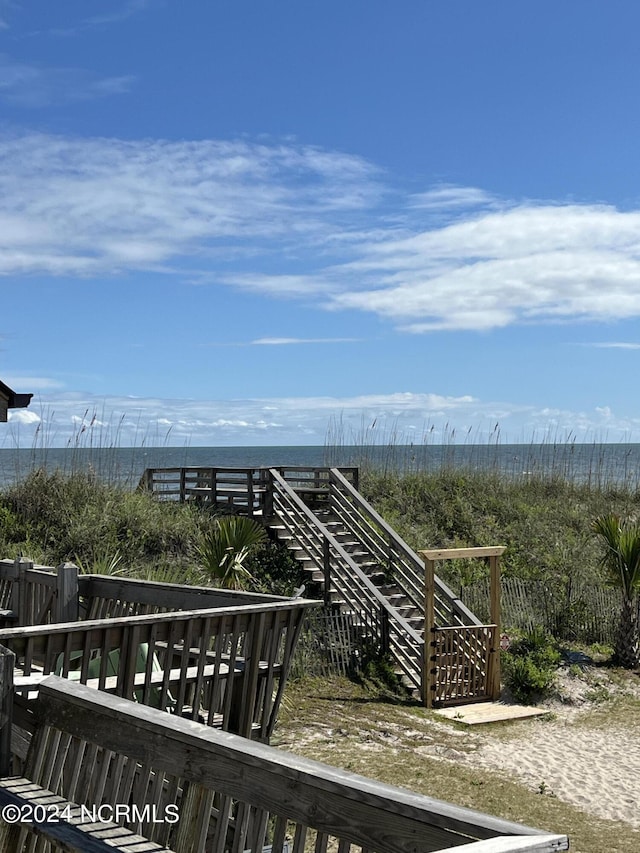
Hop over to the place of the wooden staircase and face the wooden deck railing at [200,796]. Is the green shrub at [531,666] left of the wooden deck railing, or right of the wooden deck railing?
left

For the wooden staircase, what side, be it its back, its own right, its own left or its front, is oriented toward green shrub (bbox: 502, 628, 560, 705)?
front

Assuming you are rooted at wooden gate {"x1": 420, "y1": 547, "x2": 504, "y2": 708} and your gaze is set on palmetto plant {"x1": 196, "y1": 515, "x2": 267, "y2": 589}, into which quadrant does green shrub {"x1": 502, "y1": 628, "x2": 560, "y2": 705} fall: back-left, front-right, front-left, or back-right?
back-right

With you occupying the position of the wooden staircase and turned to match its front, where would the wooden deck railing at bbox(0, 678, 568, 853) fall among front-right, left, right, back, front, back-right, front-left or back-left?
front-right

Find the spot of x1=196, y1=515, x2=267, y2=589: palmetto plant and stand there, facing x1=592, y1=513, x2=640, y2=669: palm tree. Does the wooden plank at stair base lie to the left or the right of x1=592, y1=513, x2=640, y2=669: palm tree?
right

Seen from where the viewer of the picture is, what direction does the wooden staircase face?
facing the viewer and to the right of the viewer

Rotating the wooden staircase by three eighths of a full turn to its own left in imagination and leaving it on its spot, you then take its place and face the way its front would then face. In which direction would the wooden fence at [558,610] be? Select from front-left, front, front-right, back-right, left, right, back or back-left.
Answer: right
